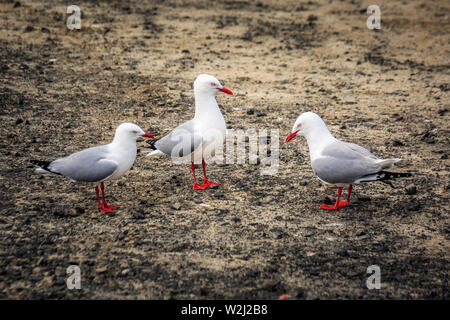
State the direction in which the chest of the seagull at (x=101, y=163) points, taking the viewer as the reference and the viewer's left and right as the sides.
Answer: facing to the right of the viewer

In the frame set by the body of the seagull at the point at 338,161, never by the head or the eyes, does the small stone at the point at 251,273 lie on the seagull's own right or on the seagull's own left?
on the seagull's own left

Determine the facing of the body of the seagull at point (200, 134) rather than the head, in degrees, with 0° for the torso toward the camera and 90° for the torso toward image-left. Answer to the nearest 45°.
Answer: approximately 315°

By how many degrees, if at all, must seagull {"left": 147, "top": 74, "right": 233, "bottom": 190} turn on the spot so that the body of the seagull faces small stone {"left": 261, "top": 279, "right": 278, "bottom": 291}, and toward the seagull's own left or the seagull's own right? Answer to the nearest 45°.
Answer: approximately 45° to the seagull's own right

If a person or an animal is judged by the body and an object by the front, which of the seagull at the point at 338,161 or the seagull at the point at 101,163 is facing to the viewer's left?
the seagull at the point at 338,161

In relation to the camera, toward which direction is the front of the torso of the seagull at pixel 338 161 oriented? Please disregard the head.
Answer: to the viewer's left

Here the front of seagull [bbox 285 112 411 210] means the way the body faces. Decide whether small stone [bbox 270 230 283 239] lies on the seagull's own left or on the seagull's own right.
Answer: on the seagull's own left

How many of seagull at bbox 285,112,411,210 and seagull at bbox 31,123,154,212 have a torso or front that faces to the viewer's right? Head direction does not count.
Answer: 1

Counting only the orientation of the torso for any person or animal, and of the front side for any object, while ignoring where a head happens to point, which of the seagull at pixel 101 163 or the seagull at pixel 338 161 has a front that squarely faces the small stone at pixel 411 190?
the seagull at pixel 101 163
